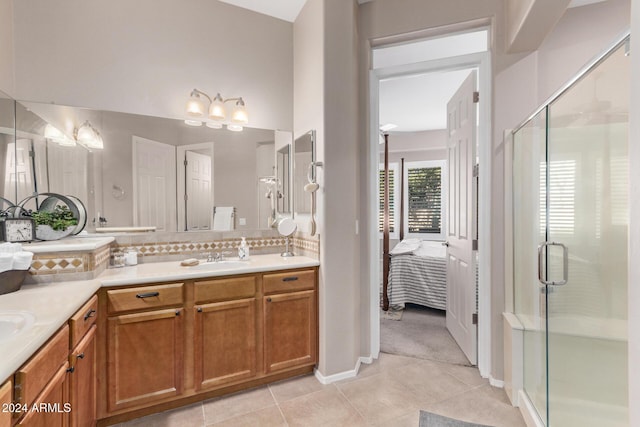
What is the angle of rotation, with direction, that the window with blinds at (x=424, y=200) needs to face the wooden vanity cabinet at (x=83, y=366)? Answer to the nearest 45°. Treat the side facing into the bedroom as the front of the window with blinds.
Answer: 0° — it already faces it

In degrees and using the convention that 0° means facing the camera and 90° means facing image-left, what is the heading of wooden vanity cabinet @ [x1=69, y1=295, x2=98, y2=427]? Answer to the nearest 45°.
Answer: approximately 270°

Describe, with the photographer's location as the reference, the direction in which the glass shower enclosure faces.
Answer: facing the viewer and to the left of the viewer

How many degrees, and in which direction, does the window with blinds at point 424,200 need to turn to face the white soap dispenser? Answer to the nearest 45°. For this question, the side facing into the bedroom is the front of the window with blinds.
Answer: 0° — it already faces it

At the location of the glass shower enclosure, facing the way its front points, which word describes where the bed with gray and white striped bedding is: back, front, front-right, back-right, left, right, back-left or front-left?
right

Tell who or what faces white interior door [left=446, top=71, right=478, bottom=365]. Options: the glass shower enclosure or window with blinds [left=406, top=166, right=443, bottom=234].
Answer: the window with blinds

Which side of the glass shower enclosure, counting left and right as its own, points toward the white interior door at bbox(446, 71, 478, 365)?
right

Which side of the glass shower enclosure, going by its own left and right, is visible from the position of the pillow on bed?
right

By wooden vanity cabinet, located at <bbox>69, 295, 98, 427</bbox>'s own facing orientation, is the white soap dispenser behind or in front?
in front

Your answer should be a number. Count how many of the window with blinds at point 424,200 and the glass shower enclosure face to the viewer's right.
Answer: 0

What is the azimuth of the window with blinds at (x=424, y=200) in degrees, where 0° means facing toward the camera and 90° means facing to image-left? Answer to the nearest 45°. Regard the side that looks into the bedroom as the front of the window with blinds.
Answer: approximately 0°

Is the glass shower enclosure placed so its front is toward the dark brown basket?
yes

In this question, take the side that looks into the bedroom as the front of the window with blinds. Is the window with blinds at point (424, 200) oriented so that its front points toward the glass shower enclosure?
yes
